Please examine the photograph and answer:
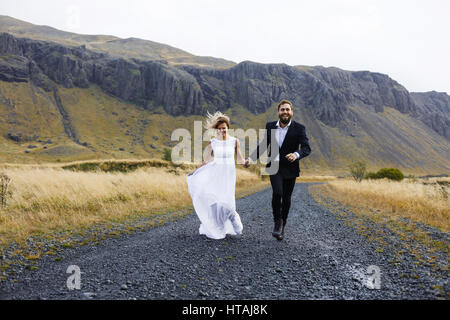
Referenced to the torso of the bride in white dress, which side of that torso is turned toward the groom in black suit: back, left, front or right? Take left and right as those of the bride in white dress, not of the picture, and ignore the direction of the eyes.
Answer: left

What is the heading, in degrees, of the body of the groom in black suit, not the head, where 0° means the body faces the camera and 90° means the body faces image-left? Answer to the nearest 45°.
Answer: approximately 0°

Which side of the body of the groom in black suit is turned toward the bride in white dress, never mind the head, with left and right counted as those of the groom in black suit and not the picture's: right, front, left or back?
right

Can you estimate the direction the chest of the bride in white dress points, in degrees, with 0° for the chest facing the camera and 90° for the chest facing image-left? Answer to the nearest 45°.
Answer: approximately 0°

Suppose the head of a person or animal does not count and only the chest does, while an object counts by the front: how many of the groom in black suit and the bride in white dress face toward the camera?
2
